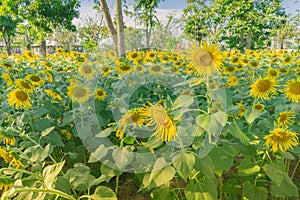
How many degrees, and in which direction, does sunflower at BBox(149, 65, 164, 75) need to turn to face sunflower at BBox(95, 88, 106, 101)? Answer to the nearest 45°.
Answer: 0° — it already faces it

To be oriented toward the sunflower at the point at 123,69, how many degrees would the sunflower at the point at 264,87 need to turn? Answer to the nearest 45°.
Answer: approximately 135° to its right

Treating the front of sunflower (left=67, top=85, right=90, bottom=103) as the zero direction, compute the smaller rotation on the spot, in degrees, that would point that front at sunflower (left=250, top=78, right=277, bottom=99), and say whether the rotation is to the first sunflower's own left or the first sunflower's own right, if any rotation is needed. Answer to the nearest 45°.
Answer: approximately 45° to the first sunflower's own left

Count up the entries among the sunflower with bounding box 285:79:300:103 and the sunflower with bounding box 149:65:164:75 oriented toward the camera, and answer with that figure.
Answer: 2

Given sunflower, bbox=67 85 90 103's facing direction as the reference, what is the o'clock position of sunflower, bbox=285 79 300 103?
sunflower, bbox=285 79 300 103 is roughly at 10 o'clock from sunflower, bbox=67 85 90 103.

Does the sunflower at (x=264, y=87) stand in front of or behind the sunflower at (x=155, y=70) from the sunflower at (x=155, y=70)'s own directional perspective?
in front

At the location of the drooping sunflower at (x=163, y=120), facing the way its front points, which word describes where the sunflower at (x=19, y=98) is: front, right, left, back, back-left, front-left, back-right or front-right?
right

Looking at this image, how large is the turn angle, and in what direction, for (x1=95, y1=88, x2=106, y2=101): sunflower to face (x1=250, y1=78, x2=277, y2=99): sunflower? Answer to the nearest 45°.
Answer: approximately 45° to its left

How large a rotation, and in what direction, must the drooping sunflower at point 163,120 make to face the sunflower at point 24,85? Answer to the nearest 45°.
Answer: approximately 90° to its right
